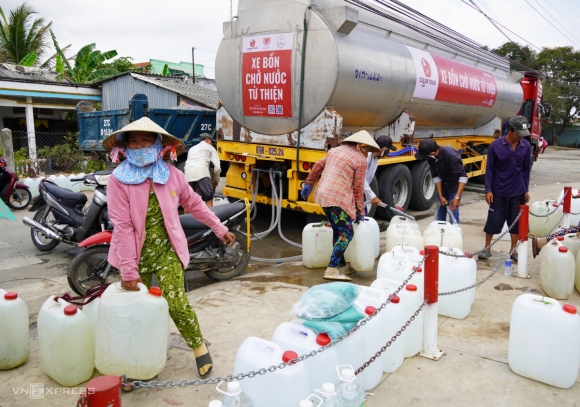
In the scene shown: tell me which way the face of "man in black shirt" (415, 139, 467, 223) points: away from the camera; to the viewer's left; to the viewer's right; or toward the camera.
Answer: to the viewer's left

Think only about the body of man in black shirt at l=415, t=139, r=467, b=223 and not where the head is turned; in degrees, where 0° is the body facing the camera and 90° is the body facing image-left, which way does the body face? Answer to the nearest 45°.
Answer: approximately 45°

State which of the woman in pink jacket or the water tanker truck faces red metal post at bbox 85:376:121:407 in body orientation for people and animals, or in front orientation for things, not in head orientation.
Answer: the woman in pink jacket

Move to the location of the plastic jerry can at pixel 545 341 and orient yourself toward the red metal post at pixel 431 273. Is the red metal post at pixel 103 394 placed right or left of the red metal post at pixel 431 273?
left

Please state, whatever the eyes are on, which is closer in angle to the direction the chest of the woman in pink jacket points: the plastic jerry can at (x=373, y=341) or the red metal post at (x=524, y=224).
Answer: the plastic jerry can

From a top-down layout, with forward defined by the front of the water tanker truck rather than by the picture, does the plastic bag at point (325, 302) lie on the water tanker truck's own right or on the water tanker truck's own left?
on the water tanker truck's own right

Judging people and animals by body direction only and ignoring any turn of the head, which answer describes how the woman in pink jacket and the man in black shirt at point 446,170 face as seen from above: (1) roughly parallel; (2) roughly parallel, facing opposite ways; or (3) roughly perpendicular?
roughly perpendicular

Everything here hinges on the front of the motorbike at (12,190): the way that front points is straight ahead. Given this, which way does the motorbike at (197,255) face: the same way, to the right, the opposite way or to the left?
the opposite way
